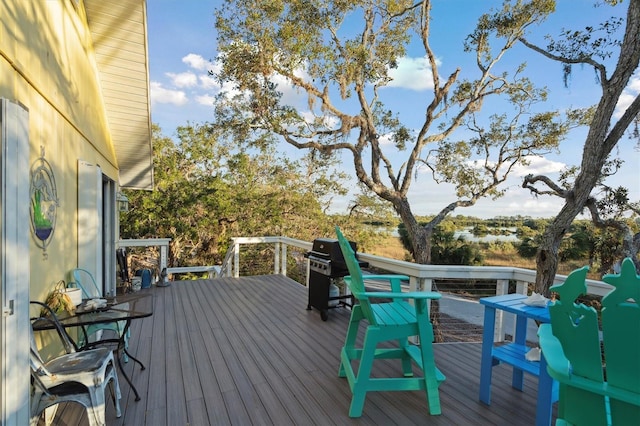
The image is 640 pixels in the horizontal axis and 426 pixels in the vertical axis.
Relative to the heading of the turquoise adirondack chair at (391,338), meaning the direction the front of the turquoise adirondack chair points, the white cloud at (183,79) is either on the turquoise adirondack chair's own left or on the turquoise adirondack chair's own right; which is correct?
on the turquoise adirondack chair's own left

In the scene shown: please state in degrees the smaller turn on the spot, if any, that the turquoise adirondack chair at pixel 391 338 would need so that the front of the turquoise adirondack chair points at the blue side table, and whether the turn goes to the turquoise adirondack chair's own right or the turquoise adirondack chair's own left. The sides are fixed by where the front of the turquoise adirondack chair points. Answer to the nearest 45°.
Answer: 0° — it already faces it

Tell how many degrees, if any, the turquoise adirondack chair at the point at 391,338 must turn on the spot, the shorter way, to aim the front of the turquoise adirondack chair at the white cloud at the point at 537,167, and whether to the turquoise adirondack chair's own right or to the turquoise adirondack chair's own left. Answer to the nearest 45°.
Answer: approximately 45° to the turquoise adirondack chair's own left

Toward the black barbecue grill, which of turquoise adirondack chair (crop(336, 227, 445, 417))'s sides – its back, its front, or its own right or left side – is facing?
left

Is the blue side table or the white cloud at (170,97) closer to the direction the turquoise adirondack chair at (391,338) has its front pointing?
the blue side table

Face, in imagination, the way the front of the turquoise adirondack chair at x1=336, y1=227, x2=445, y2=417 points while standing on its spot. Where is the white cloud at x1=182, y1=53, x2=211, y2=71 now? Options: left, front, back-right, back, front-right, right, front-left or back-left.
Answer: back-left

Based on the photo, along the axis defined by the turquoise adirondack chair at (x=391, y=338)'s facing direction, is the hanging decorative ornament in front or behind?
behind

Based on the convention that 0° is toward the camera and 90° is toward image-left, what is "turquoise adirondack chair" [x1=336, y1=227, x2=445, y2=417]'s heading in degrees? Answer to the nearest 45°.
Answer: approximately 270°

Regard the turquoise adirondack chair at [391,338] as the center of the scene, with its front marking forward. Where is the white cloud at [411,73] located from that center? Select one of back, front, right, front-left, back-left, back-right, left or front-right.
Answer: left

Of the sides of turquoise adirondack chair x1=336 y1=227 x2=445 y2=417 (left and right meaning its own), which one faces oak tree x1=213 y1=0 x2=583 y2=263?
left
